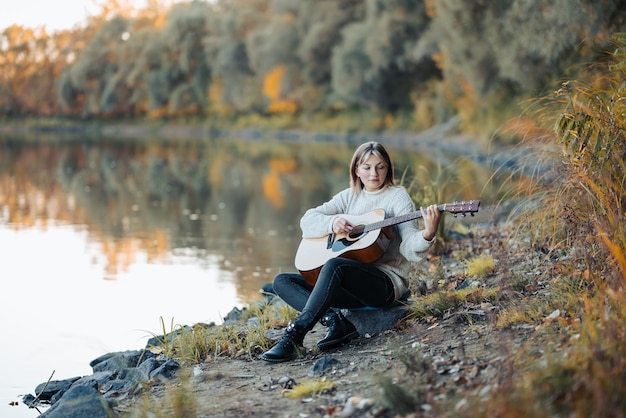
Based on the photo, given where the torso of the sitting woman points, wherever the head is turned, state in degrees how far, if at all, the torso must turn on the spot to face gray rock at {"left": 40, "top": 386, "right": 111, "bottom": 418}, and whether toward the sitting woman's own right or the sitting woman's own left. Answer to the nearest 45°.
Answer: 0° — they already face it

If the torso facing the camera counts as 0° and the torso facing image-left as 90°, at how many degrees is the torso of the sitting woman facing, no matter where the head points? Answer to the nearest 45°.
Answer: approximately 45°
